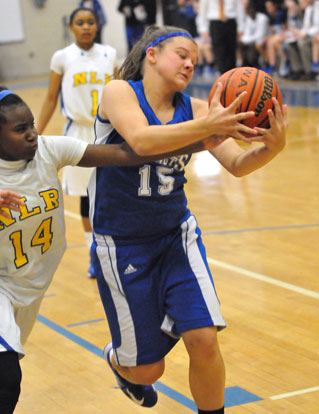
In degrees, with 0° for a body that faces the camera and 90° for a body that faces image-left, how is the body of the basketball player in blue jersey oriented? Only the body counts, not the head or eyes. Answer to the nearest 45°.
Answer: approximately 315°

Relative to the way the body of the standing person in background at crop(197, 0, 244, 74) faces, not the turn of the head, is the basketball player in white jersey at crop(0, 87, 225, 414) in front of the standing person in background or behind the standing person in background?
in front

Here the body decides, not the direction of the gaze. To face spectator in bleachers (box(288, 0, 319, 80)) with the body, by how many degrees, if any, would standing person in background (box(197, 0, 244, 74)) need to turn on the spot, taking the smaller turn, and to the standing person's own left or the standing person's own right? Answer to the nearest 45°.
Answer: approximately 90° to the standing person's own left

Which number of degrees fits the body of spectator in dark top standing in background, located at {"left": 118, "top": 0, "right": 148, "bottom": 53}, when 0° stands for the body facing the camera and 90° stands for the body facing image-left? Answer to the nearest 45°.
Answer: approximately 0°

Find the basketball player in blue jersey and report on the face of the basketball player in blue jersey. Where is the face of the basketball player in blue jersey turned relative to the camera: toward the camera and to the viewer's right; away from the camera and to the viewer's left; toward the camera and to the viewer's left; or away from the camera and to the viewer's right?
toward the camera and to the viewer's right

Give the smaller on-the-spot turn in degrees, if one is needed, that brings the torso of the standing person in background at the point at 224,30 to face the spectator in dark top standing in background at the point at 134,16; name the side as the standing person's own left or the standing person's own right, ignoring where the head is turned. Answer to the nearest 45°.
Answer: approximately 135° to the standing person's own right

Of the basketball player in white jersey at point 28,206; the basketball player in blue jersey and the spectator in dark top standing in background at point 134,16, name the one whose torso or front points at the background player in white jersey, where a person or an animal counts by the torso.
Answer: the spectator in dark top standing in background

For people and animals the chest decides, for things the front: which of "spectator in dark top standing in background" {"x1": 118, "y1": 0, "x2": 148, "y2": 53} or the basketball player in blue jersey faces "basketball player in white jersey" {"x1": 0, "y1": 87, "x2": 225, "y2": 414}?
the spectator in dark top standing in background

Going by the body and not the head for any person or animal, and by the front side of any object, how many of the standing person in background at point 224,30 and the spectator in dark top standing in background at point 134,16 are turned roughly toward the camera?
2

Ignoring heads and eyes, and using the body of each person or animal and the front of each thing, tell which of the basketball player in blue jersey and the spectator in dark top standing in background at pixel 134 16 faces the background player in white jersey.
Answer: the spectator in dark top standing in background
